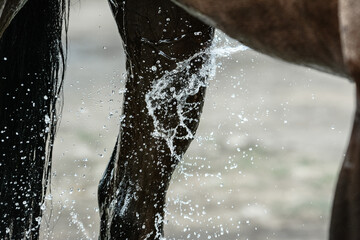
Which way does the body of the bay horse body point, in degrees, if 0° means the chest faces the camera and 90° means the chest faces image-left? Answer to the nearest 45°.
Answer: approximately 270°
